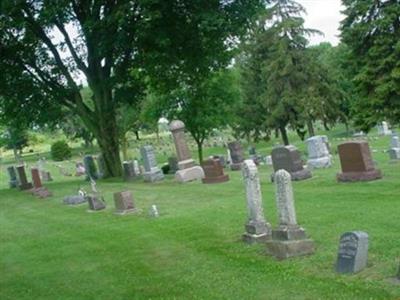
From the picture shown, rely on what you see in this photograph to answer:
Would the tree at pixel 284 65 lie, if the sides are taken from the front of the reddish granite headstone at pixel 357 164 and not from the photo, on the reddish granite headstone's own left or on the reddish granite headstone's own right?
on the reddish granite headstone's own right

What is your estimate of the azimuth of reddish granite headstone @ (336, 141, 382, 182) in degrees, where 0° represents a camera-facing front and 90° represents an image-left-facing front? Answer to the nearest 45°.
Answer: approximately 45°

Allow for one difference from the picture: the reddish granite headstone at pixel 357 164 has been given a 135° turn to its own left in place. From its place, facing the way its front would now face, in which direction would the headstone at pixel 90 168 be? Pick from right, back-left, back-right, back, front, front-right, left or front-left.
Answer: back-left

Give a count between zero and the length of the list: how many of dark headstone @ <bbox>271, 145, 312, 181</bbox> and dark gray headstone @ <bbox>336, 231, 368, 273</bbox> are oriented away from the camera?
0

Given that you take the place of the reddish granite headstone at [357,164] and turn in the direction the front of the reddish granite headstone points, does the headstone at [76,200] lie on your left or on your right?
on your right

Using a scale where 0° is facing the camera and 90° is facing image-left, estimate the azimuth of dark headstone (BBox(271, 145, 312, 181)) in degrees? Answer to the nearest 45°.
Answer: approximately 45°

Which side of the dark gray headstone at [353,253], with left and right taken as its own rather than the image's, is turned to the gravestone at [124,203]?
right

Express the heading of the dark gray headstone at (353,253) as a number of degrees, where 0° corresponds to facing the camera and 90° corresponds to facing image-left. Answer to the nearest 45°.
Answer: approximately 45°

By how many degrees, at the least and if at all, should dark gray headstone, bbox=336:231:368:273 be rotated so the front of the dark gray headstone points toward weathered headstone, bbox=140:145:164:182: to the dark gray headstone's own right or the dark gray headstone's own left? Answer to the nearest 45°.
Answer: approximately 90° to the dark gray headstone's own right

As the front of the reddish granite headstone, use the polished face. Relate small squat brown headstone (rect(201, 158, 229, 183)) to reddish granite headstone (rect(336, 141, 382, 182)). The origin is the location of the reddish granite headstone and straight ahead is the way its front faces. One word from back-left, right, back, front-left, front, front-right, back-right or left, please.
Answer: right

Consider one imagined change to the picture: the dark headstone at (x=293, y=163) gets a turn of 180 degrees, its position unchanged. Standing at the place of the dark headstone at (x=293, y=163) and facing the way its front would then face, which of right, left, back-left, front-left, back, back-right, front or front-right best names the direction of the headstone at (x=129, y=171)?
left

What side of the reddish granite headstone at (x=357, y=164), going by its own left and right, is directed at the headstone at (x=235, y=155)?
right
